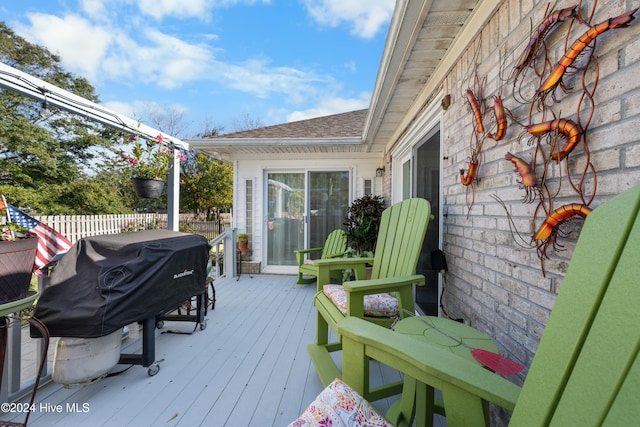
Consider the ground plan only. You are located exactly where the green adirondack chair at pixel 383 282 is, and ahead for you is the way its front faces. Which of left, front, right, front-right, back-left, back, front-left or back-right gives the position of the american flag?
front-right

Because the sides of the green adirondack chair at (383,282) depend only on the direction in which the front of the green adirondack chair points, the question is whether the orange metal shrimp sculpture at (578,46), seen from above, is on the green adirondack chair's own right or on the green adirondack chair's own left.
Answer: on the green adirondack chair's own left

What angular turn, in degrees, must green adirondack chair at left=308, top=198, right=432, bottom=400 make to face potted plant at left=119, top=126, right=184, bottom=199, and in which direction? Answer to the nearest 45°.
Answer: approximately 45° to its right

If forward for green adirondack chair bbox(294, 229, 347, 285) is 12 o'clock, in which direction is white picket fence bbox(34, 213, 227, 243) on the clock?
The white picket fence is roughly at 2 o'clock from the green adirondack chair.

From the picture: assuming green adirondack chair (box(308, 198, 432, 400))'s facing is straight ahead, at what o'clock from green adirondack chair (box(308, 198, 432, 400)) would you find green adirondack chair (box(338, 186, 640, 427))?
green adirondack chair (box(338, 186, 640, 427)) is roughly at 10 o'clock from green adirondack chair (box(308, 198, 432, 400)).

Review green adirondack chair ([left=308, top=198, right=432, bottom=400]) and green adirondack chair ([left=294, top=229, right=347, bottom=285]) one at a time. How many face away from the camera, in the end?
0

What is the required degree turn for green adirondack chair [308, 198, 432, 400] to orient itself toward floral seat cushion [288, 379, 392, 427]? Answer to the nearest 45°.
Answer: approximately 45° to its left

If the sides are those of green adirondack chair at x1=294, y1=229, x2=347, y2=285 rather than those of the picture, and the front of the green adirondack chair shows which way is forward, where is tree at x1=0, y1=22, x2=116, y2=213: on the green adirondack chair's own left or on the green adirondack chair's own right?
on the green adirondack chair's own right

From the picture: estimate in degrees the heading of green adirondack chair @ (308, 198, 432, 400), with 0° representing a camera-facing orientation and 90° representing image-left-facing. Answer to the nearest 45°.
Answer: approximately 45°

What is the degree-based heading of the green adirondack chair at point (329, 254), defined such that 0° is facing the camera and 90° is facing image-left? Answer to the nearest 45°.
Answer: approximately 45°

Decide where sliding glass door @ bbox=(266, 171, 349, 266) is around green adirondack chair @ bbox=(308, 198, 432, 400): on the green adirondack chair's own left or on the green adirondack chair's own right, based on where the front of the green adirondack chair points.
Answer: on the green adirondack chair's own right
